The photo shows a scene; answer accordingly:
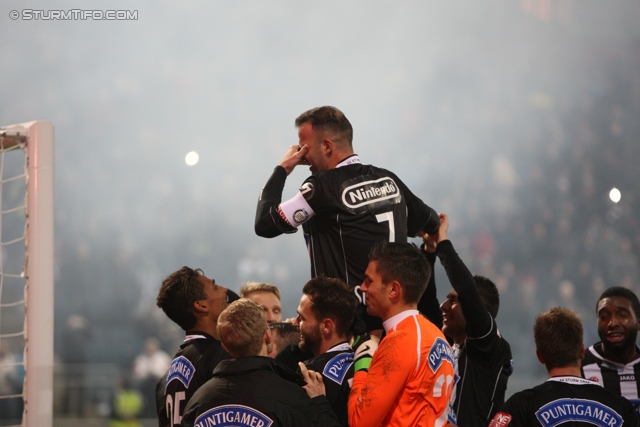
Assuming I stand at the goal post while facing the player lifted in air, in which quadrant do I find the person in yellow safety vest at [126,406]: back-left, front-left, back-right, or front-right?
back-left

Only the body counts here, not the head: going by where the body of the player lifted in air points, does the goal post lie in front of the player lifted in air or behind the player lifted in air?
in front
